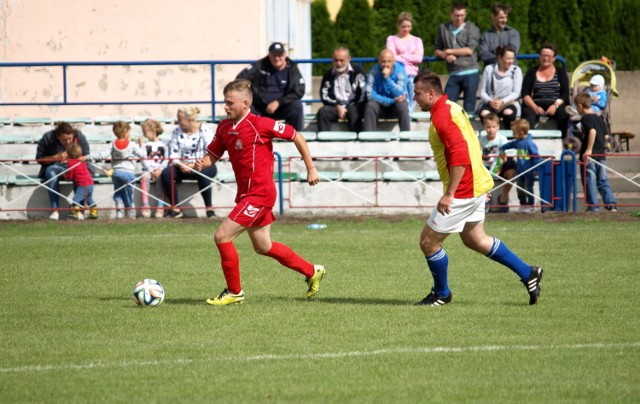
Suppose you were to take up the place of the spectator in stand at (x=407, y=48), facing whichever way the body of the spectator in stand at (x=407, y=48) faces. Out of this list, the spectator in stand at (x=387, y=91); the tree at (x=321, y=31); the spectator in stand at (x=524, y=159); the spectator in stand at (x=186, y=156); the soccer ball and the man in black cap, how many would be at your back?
1

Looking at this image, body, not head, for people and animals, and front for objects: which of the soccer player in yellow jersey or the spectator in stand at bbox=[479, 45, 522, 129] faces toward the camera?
the spectator in stand

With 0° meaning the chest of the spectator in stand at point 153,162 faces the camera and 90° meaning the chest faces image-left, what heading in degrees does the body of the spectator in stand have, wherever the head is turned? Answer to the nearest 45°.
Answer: approximately 45°

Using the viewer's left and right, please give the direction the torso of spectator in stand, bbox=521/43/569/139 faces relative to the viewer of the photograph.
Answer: facing the viewer

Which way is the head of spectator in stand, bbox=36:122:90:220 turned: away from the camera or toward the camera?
toward the camera

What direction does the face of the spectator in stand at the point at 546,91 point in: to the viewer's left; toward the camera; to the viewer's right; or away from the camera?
toward the camera

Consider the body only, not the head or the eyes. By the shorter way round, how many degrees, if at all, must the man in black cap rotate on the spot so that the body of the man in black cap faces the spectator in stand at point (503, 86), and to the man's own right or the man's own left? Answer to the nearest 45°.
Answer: approximately 90° to the man's own left

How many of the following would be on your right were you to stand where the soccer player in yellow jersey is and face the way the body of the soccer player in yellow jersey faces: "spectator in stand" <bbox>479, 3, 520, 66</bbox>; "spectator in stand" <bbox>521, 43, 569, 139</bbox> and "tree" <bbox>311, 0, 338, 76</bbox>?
3

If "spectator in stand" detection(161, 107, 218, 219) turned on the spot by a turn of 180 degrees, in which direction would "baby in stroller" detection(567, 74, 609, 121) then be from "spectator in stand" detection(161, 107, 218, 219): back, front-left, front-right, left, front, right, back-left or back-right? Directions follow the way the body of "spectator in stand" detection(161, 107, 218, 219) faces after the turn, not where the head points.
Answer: right

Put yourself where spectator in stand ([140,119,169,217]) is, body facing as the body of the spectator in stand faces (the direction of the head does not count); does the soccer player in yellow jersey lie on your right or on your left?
on your left

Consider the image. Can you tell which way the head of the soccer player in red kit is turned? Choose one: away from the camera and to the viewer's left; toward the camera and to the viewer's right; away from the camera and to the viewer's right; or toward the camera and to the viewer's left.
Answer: toward the camera and to the viewer's left

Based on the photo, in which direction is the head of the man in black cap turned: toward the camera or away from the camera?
toward the camera

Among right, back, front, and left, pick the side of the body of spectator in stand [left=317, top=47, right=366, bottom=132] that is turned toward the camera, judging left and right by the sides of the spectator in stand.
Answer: front

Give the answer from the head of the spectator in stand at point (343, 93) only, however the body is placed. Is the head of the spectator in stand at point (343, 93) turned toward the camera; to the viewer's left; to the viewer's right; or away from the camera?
toward the camera

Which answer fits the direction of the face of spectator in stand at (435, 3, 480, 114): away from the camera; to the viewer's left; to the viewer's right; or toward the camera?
toward the camera

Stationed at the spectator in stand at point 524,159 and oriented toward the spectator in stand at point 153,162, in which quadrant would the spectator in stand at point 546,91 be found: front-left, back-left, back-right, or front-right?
back-right

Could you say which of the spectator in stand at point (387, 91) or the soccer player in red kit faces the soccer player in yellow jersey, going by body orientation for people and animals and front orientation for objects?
the spectator in stand
